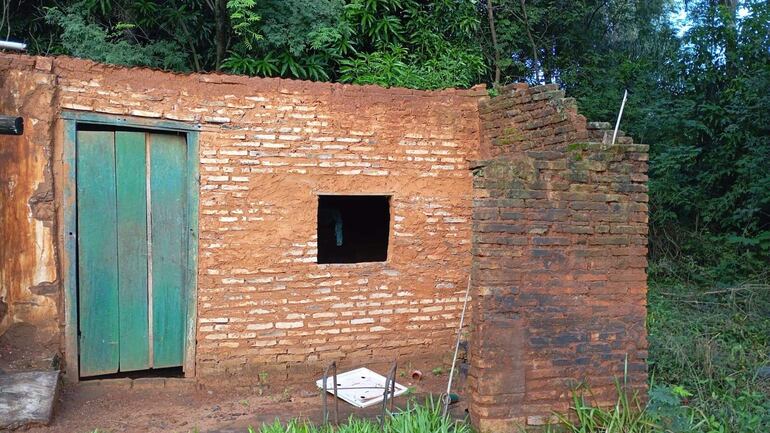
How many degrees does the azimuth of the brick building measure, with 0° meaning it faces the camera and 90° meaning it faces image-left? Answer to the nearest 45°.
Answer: approximately 0°

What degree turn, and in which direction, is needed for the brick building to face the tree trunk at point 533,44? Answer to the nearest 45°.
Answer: approximately 135° to its left

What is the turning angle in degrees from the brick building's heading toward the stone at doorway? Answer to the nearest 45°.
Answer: approximately 90° to its right

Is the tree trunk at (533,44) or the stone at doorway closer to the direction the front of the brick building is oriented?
the stone at doorway

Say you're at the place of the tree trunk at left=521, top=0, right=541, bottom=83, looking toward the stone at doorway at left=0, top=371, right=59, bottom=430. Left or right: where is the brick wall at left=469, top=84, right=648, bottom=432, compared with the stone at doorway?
left
